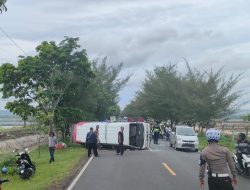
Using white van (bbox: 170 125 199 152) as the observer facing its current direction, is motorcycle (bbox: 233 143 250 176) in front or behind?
in front

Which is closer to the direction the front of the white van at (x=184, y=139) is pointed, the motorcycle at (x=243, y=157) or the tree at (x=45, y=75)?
the motorcycle

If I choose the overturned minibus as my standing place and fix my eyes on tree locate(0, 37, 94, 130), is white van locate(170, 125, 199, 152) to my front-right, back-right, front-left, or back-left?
back-right

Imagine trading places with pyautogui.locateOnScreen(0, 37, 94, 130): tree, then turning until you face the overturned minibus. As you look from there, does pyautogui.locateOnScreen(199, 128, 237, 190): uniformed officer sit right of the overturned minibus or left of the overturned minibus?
right

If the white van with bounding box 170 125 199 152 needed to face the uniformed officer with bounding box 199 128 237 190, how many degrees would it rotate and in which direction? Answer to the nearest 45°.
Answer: approximately 45° to its right

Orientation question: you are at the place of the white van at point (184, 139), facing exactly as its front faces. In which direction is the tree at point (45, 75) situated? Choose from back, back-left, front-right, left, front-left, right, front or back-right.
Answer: back-right

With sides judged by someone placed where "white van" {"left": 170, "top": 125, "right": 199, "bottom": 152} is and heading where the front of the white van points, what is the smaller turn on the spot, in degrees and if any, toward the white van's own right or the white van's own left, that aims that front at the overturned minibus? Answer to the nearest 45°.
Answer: approximately 135° to the white van's own right

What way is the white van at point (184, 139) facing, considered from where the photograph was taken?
facing the viewer and to the right of the viewer

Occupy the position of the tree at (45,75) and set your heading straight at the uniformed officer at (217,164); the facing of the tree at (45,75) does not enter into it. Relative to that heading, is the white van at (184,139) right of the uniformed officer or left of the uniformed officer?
left

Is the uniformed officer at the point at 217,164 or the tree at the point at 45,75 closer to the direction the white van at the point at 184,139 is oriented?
the uniformed officer
